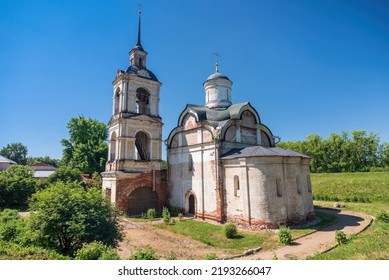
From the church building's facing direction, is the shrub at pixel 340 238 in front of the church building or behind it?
behind

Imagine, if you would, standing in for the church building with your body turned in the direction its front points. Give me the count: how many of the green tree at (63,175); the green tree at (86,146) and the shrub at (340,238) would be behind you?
1

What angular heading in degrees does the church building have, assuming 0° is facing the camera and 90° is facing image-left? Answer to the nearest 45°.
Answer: approximately 45°
